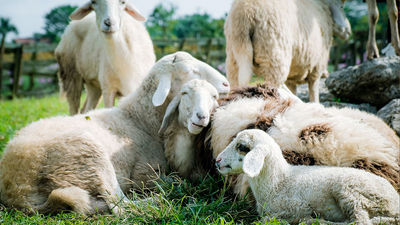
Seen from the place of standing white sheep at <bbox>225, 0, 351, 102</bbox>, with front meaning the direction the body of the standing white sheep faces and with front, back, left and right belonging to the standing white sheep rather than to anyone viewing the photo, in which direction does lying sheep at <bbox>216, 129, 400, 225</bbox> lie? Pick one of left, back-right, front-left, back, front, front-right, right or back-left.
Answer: back-right

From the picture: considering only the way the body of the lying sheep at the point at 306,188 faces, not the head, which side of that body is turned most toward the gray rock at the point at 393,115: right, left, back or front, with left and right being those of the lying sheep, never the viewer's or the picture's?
right

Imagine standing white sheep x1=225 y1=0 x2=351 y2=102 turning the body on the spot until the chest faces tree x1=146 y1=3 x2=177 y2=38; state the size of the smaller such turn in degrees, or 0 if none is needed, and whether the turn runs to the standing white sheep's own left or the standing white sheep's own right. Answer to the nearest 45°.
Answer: approximately 45° to the standing white sheep's own left

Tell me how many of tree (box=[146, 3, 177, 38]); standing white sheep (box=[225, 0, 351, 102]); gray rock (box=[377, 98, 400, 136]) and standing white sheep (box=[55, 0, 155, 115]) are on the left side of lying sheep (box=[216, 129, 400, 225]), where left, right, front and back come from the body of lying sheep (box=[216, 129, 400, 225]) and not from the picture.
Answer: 0

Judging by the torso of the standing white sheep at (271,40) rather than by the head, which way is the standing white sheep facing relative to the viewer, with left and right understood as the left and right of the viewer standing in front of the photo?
facing away from the viewer and to the right of the viewer

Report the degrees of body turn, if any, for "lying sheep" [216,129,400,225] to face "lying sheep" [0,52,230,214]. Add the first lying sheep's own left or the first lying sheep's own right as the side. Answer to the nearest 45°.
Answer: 0° — it already faces it

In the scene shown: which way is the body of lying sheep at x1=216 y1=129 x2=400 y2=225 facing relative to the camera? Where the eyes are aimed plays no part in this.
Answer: to the viewer's left

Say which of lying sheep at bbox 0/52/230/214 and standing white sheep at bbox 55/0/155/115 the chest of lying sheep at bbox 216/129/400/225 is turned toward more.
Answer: the lying sheep

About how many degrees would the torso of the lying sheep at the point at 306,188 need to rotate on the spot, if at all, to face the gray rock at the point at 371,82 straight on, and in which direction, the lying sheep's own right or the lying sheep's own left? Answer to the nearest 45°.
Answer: approximately 90° to the lying sheep's own right

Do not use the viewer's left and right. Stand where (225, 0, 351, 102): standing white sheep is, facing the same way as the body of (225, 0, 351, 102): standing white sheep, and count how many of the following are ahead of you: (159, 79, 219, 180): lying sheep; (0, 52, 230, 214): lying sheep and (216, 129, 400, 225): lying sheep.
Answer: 0

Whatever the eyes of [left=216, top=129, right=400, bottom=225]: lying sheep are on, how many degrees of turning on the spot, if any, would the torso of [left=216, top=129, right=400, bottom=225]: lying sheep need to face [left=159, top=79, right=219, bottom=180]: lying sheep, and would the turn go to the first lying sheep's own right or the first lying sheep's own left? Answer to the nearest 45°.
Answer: approximately 45° to the first lying sheep's own right

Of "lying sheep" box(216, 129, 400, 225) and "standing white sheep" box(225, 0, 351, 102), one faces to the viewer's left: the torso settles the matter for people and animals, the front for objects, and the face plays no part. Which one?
the lying sheep

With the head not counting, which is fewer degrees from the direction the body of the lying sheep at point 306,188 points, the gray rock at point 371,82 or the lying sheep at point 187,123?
the lying sheep

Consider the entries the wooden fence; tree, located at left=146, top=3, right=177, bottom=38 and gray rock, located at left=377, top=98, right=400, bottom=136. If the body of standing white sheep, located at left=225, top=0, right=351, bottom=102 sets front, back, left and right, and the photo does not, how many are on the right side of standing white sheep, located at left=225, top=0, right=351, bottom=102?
1

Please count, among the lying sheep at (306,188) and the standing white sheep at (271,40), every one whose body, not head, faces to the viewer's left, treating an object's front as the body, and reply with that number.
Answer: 1

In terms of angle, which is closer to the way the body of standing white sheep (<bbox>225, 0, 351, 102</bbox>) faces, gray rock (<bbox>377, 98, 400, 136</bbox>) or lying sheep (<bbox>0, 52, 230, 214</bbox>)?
the gray rock

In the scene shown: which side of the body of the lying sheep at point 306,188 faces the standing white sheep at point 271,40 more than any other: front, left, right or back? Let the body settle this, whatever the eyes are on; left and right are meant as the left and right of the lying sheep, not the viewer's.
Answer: right
